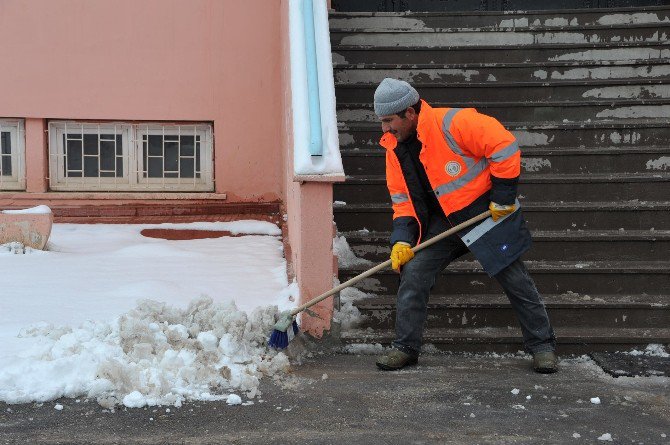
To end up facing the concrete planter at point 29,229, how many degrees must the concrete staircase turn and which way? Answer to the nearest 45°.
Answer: approximately 90° to its right

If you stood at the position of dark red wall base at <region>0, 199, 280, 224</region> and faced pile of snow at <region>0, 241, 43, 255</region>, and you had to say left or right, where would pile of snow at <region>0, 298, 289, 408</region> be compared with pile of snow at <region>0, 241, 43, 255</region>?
left

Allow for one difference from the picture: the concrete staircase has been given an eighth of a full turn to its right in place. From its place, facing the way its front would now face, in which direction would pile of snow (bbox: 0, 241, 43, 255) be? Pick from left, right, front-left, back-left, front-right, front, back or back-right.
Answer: front-right

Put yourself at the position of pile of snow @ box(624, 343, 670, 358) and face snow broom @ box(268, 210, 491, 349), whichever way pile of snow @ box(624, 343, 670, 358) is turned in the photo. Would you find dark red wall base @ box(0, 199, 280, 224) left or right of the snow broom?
right

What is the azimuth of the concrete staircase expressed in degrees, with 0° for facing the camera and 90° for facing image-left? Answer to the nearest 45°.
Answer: approximately 0°

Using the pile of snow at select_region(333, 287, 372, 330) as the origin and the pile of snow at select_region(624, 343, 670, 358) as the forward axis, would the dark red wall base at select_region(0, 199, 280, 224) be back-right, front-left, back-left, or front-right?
back-left

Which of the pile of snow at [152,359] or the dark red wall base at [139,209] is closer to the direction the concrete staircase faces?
the pile of snow

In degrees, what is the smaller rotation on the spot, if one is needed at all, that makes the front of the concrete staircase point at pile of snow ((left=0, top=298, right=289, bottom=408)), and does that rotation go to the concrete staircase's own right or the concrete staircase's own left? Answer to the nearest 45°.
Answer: approximately 45° to the concrete staircase's own right

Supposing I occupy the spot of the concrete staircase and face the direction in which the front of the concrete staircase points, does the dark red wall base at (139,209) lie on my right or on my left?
on my right
